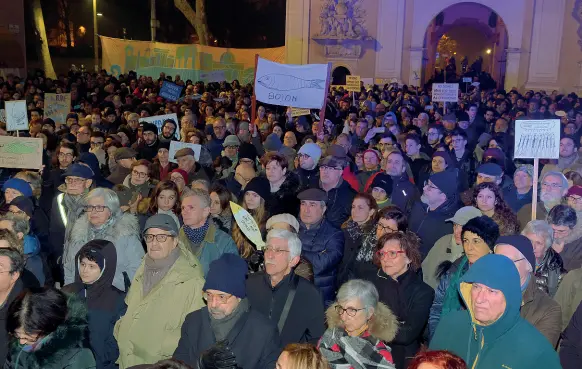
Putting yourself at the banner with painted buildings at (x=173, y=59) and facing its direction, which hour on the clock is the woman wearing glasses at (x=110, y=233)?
The woman wearing glasses is roughly at 12 o'clock from the banner with painted buildings.

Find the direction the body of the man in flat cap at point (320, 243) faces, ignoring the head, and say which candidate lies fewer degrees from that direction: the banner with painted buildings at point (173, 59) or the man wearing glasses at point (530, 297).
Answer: the man wearing glasses

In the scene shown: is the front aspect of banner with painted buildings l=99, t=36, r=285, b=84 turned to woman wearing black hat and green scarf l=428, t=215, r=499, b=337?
yes

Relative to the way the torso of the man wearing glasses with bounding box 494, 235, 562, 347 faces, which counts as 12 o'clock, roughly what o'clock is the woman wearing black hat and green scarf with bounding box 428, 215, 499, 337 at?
The woman wearing black hat and green scarf is roughly at 3 o'clock from the man wearing glasses.

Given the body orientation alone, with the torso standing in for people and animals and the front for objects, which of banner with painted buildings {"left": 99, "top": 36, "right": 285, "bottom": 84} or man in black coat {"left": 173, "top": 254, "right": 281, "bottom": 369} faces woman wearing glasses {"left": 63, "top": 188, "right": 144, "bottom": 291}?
the banner with painted buildings

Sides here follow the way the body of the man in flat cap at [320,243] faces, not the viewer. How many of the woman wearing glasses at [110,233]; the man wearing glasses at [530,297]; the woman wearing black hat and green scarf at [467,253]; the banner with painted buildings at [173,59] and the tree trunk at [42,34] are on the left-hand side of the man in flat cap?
2

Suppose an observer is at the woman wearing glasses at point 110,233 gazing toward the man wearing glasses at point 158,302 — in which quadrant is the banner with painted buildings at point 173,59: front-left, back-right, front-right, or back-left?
back-left

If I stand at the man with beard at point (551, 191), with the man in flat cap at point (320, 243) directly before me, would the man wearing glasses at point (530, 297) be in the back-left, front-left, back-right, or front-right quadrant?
front-left

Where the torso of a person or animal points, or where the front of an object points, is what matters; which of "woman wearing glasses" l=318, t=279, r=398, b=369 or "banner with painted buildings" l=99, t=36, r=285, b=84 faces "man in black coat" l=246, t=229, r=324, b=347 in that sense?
the banner with painted buildings

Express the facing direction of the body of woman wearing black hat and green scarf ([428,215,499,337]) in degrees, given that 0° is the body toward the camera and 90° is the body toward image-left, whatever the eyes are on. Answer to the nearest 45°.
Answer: approximately 45°

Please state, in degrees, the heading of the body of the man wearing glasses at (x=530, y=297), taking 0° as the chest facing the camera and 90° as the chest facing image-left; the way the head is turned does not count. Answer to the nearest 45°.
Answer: approximately 45°

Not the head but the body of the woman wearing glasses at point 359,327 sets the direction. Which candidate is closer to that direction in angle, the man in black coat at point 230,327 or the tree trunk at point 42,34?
the man in black coat

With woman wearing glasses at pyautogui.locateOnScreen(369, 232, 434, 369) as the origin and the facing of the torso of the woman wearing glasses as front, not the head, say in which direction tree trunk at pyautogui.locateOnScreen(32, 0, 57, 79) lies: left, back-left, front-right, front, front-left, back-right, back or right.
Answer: right

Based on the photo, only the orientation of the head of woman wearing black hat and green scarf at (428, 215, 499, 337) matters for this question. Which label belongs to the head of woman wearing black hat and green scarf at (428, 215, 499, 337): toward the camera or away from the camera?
toward the camera

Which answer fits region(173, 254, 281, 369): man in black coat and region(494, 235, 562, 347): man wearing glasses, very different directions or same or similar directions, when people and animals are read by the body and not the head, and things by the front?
same or similar directions

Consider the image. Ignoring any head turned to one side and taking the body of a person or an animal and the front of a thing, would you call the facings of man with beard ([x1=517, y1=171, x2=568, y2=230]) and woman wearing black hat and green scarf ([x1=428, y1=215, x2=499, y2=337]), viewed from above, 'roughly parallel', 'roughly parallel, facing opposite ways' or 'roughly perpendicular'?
roughly parallel
